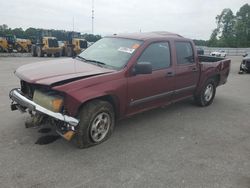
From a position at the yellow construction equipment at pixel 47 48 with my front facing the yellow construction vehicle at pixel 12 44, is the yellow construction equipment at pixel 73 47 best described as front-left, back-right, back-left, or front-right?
back-right

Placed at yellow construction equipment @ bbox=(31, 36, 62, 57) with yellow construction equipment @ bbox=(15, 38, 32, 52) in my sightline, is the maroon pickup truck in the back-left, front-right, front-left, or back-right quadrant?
back-left

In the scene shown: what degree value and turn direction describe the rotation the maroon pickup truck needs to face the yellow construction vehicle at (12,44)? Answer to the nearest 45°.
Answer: approximately 90° to its right

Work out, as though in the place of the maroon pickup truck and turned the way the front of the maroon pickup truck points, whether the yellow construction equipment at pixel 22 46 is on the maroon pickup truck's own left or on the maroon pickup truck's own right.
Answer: on the maroon pickup truck's own right

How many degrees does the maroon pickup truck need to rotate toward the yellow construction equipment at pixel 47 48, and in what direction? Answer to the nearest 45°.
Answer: approximately 135° to its right

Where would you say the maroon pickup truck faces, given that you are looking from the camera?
facing the viewer and to the left of the viewer

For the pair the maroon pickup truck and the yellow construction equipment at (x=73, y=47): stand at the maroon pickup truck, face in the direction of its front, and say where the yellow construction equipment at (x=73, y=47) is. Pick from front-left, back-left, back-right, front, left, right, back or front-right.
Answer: back-right
